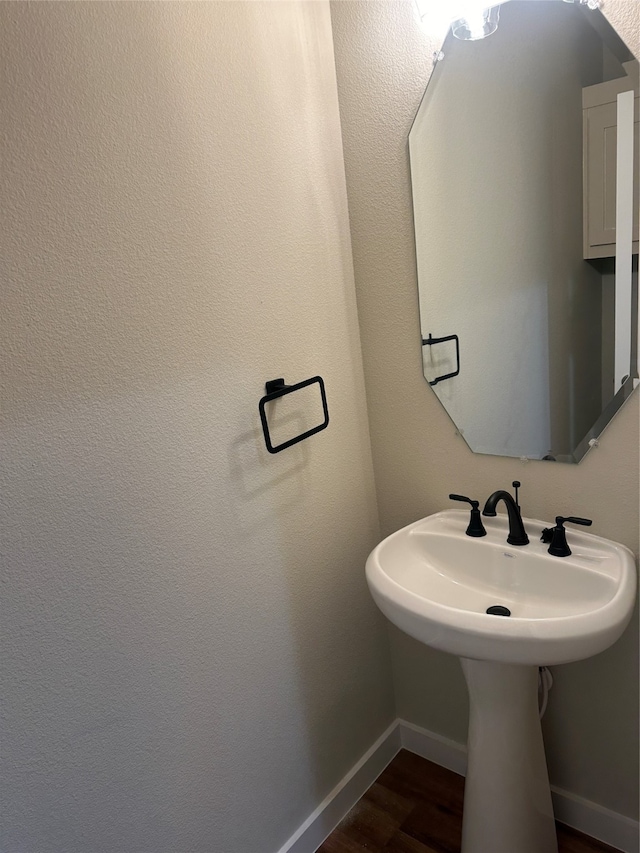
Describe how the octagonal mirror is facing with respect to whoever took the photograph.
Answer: facing the viewer and to the left of the viewer

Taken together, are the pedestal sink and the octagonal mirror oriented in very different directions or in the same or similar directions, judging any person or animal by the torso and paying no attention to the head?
same or similar directions

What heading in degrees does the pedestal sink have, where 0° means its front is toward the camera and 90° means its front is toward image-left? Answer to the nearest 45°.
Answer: approximately 45°

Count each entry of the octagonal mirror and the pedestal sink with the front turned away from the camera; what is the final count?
0
